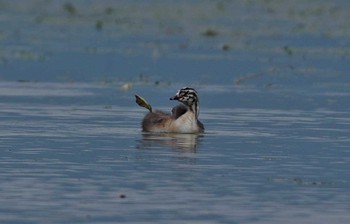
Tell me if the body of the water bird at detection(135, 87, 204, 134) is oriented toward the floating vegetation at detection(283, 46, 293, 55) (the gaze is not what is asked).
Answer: no

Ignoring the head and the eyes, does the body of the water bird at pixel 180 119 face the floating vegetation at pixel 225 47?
no

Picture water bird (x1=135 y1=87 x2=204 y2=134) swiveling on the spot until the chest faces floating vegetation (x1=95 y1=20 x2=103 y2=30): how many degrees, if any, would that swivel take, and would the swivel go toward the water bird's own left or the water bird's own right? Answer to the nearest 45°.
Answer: approximately 135° to the water bird's own left

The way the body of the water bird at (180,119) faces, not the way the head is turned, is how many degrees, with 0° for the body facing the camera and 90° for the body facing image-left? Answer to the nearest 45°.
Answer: approximately 315°

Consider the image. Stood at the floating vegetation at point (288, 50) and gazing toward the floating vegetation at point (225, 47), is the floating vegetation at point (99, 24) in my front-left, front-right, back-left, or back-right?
front-right

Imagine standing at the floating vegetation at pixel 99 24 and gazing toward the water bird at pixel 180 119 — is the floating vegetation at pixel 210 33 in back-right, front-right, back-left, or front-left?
front-left

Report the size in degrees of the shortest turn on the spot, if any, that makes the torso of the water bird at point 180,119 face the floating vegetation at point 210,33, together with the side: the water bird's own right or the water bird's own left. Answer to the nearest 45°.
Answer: approximately 135° to the water bird's own left

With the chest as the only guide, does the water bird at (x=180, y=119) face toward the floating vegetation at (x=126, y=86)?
no

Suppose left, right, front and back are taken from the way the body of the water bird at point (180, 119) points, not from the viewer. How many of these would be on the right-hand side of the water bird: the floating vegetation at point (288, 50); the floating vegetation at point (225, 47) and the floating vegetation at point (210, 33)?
0
